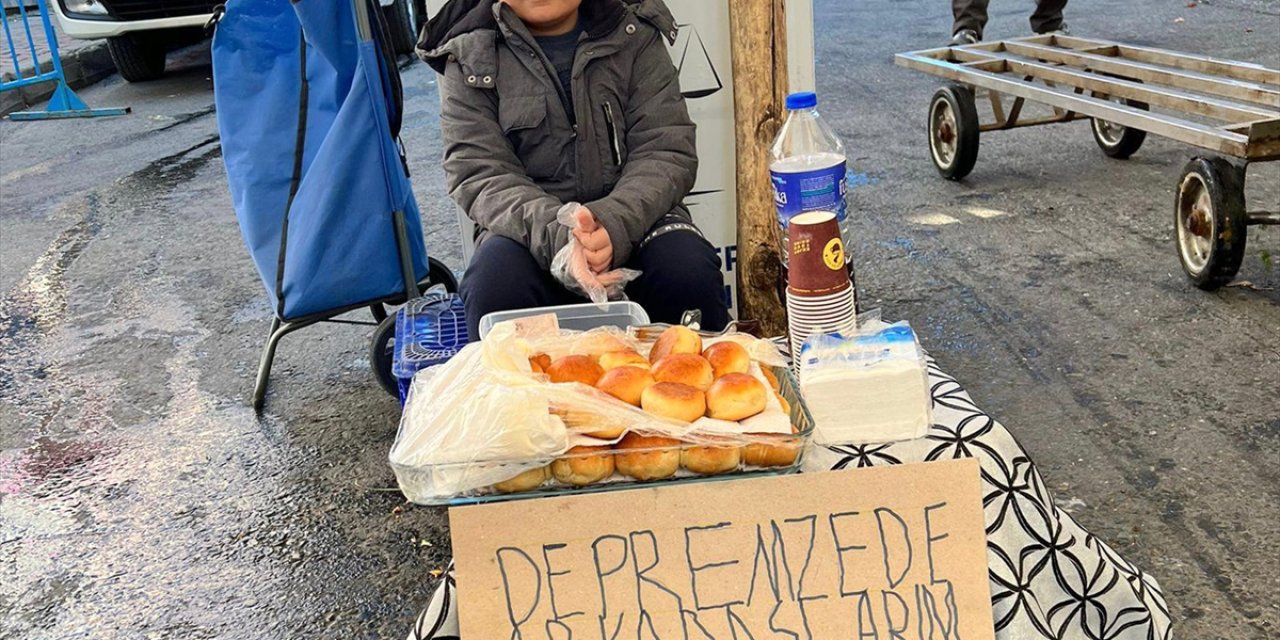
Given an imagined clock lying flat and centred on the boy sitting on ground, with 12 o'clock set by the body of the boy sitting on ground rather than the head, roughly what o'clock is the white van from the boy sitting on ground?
The white van is roughly at 5 o'clock from the boy sitting on ground.

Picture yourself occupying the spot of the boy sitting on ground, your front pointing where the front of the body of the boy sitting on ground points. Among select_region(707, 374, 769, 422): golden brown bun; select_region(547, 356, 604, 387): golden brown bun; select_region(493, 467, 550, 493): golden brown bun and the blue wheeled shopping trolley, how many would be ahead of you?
3

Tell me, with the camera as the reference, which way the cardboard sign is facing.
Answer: facing the viewer

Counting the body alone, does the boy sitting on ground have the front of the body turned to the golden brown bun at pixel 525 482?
yes

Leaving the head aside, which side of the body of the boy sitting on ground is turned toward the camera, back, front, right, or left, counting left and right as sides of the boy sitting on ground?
front

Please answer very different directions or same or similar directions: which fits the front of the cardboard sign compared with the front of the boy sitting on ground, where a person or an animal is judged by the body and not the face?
same or similar directions

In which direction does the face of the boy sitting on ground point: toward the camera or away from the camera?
toward the camera

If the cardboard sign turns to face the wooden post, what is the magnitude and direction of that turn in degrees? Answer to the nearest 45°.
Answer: approximately 180°

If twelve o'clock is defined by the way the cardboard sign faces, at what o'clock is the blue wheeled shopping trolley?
The blue wheeled shopping trolley is roughly at 5 o'clock from the cardboard sign.

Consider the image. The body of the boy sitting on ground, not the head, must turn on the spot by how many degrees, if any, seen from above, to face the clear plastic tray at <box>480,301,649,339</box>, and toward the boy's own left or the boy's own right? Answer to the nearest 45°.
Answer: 0° — they already face it
